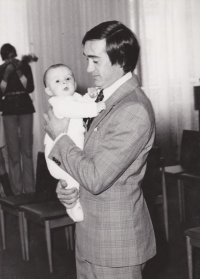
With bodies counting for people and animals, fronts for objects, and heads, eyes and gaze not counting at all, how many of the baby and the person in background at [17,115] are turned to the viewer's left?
0

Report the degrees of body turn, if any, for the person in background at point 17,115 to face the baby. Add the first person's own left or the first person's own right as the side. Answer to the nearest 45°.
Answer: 0° — they already face them

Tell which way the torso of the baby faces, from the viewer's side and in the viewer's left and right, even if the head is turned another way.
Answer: facing the viewer and to the right of the viewer

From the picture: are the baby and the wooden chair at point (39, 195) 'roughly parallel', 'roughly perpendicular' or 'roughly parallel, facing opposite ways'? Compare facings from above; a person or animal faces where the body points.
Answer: roughly perpendicular

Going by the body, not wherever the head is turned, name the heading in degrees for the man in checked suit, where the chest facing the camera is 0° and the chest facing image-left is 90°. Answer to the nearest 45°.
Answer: approximately 90°
